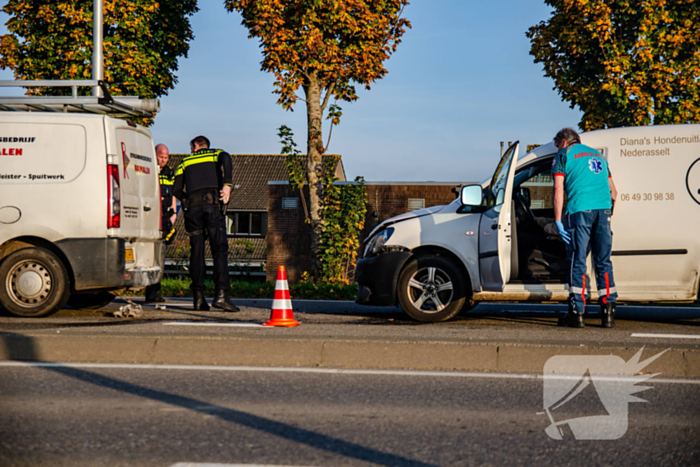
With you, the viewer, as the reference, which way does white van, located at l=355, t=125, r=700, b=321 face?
facing to the left of the viewer

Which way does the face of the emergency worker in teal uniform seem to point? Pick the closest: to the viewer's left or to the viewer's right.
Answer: to the viewer's left

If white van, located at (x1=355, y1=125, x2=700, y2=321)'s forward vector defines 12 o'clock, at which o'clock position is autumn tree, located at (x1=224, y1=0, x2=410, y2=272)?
The autumn tree is roughly at 2 o'clock from the white van.

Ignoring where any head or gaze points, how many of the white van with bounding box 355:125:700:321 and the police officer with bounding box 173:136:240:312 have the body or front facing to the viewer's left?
1

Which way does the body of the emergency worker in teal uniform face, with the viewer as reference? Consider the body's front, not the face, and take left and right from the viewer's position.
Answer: facing away from the viewer and to the left of the viewer

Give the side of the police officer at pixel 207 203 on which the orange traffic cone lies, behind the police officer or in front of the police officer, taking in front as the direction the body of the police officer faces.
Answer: behind

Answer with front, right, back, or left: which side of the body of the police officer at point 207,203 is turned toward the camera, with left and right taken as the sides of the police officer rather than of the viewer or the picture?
back
